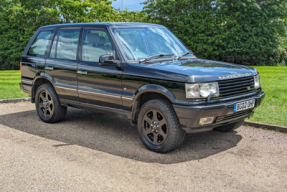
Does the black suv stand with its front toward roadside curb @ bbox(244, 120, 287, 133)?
no

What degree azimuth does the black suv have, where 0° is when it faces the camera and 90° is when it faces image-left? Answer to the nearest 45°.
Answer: approximately 315°
